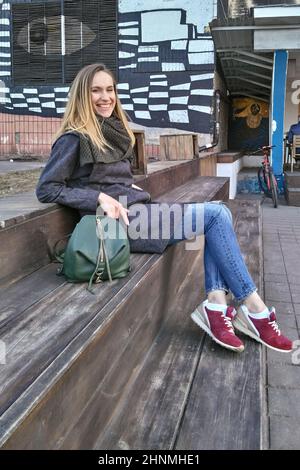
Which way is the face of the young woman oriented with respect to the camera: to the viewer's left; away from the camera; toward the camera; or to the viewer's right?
toward the camera

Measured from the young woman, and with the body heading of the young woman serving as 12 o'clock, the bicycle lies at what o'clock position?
The bicycle is roughly at 8 o'clock from the young woman.

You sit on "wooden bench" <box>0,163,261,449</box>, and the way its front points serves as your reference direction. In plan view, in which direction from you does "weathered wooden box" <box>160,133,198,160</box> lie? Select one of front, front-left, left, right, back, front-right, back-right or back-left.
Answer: back-left

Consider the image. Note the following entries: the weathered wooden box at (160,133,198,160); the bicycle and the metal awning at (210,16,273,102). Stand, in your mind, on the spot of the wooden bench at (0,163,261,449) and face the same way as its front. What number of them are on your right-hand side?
0

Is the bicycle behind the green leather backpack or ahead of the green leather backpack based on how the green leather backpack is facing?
behind

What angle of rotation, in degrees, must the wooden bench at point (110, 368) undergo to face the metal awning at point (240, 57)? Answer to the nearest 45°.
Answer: approximately 135° to its left

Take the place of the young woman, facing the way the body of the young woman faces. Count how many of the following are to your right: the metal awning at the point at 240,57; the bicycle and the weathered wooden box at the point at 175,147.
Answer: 0

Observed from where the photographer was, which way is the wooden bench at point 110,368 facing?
facing the viewer and to the right of the viewer

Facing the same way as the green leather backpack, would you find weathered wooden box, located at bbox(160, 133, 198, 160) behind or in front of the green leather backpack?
behind

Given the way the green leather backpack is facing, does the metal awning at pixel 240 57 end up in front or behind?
behind

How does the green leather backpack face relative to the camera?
toward the camera

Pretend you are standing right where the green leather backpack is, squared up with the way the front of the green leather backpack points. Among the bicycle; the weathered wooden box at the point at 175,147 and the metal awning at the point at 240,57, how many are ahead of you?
0
